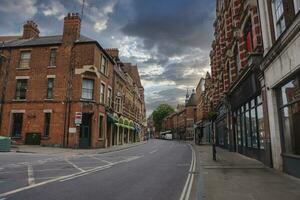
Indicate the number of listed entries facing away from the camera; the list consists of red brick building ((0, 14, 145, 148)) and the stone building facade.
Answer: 0

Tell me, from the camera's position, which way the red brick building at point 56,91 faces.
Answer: facing the viewer and to the right of the viewer

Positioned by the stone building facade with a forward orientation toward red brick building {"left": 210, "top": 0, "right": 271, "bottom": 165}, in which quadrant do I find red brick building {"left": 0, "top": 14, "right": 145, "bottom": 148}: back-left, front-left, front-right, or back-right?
front-left

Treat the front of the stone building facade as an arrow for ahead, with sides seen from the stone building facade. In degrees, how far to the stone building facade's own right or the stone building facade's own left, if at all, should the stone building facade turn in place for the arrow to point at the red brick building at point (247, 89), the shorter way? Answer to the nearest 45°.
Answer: approximately 135° to the stone building facade's own right

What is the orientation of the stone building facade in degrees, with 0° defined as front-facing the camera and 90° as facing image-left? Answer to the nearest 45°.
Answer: approximately 45°

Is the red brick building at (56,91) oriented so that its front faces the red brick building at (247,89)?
yes

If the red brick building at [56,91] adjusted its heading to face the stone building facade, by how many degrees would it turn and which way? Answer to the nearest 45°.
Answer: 0° — it already faces it

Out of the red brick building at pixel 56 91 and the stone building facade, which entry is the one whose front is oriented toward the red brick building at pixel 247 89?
the red brick building at pixel 56 91

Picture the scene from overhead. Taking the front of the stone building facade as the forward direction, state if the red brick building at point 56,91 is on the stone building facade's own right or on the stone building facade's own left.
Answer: on the stone building facade's own right
